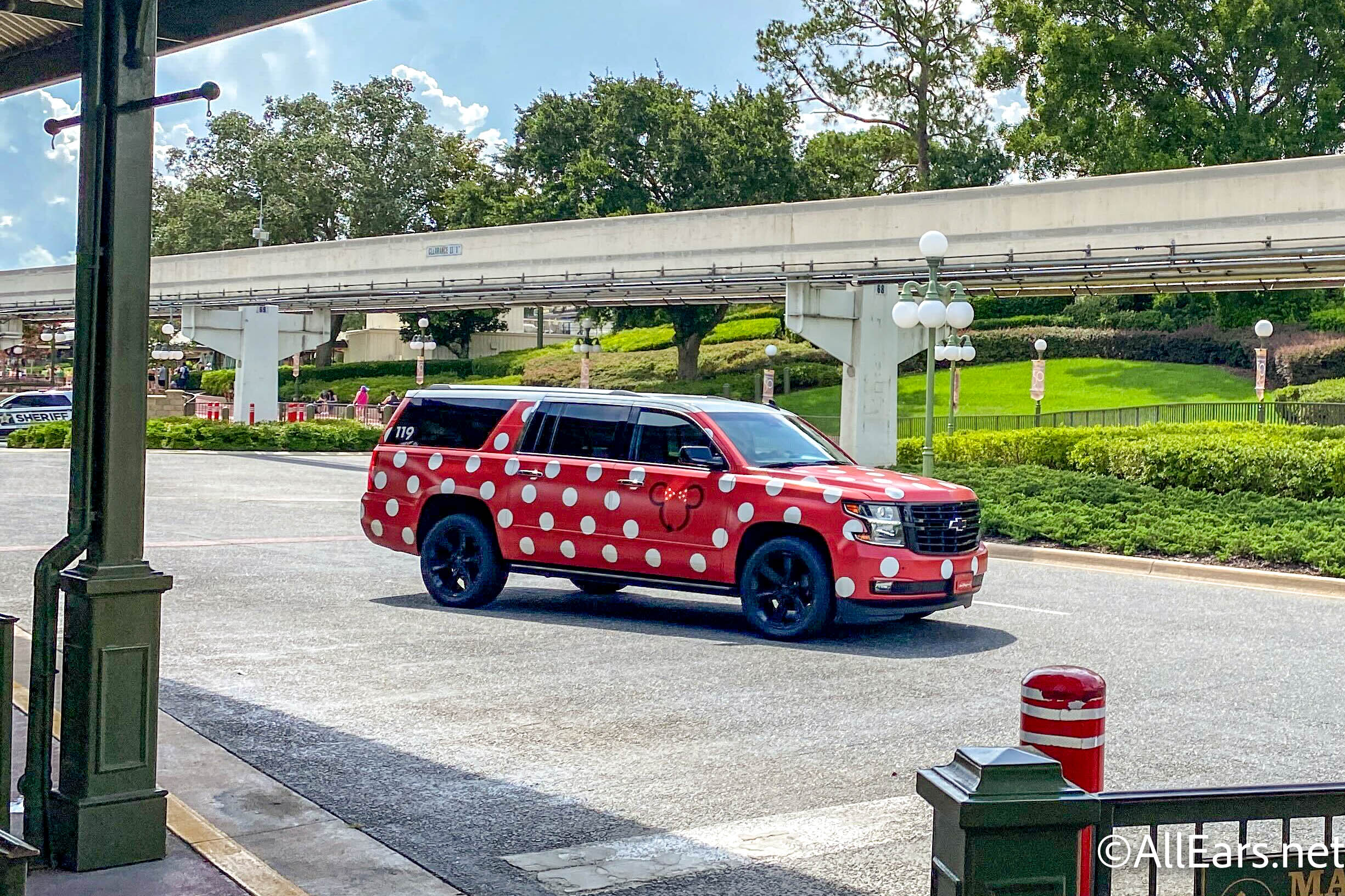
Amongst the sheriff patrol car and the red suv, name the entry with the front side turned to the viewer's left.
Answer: the sheriff patrol car

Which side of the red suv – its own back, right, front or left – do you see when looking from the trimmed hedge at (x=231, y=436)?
back

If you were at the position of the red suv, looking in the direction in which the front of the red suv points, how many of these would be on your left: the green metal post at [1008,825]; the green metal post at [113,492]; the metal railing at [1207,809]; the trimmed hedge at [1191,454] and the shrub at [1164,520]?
2

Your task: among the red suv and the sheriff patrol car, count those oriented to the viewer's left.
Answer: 1

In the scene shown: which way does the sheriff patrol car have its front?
to the viewer's left

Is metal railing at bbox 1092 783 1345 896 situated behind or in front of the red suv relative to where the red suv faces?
in front

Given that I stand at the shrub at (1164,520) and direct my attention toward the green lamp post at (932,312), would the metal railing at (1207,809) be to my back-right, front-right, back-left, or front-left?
back-left
